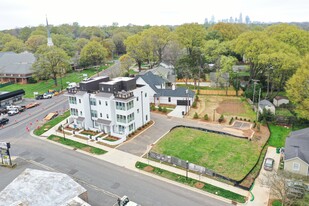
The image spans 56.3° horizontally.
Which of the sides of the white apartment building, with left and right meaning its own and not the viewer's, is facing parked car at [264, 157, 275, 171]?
left

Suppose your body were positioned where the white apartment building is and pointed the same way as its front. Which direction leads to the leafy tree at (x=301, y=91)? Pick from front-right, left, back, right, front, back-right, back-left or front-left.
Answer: back-left

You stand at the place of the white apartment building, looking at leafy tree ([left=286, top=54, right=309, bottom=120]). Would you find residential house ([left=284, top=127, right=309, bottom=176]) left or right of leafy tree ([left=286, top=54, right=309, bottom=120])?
right
